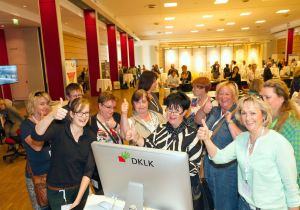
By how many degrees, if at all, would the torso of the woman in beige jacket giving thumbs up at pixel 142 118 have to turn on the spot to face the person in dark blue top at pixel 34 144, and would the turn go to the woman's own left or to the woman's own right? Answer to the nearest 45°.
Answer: approximately 90° to the woman's own right

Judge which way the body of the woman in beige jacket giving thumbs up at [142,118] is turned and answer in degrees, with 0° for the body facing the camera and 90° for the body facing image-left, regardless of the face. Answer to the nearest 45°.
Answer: approximately 0°

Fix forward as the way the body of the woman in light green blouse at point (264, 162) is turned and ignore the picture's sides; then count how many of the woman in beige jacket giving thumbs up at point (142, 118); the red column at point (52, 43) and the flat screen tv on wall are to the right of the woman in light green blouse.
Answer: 3

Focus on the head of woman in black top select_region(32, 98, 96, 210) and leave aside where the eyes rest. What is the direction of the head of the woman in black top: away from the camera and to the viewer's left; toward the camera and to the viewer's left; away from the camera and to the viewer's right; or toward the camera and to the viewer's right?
toward the camera and to the viewer's right

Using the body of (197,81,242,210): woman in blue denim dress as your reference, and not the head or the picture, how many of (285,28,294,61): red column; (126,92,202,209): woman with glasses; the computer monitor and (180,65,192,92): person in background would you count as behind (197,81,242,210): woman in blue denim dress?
2

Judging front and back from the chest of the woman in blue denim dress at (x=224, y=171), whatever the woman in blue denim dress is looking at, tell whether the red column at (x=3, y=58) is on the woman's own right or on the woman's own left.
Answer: on the woman's own right

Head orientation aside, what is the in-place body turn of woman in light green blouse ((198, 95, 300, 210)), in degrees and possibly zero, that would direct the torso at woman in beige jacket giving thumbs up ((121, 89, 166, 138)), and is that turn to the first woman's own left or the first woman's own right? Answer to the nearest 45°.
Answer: approximately 90° to the first woman's own right

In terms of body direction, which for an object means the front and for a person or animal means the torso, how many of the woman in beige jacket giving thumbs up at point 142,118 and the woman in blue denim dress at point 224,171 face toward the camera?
2

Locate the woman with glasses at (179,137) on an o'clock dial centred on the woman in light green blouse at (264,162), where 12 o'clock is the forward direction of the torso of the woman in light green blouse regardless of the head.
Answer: The woman with glasses is roughly at 2 o'clock from the woman in light green blouse.

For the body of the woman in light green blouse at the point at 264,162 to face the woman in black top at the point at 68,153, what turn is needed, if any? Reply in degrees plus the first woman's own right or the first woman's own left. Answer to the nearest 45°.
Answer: approximately 45° to the first woman's own right

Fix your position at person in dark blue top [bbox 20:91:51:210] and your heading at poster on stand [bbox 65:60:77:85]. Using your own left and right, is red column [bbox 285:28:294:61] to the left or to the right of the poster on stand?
right
